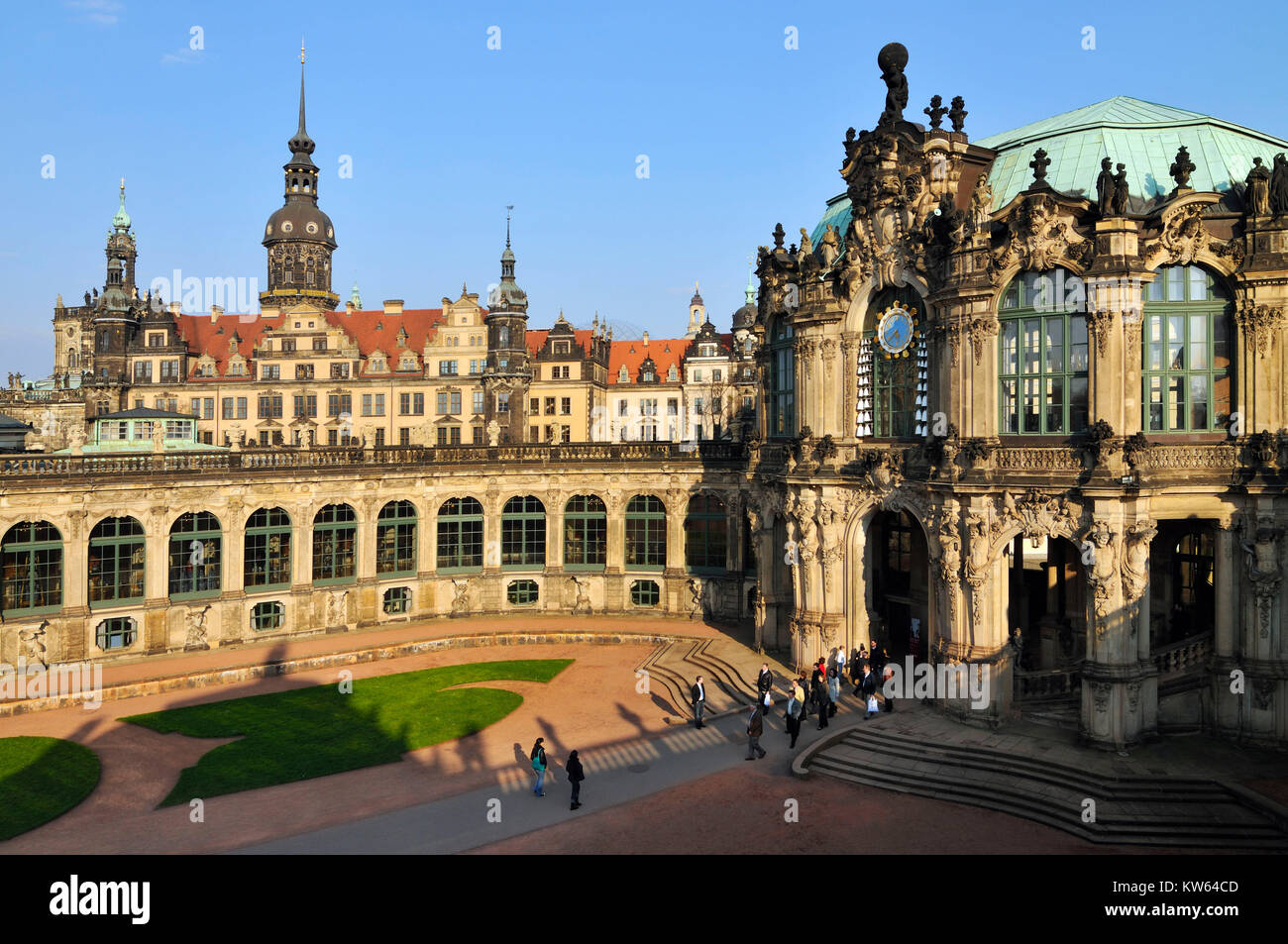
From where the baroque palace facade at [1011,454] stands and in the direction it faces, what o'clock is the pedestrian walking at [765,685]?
The pedestrian walking is roughly at 2 o'clock from the baroque palace facade.

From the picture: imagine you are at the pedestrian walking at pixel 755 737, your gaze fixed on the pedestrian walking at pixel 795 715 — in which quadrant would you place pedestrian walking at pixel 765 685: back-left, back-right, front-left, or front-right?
front-left

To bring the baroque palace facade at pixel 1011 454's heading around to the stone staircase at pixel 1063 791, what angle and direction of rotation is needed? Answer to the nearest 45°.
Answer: approximately 45° to its left

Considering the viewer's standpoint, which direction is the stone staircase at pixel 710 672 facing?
facing the viewer and to the left of the viewer

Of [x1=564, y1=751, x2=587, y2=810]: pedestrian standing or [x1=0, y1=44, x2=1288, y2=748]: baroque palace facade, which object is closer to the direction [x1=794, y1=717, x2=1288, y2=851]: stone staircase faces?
the pedestrian standing

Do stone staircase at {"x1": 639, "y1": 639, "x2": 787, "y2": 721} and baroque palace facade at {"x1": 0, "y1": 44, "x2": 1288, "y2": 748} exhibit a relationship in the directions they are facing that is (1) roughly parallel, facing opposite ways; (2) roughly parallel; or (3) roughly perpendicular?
roughly parallel

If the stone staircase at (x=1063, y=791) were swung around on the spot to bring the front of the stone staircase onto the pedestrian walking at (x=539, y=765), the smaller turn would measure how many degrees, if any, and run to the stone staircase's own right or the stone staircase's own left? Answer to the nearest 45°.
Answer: approximately 45° to the stone staircase's own right

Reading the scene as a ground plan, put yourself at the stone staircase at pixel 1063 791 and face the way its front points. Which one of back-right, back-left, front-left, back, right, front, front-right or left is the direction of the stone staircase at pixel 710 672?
right

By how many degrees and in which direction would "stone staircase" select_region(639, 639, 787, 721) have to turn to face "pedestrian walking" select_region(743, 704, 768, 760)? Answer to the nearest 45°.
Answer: approximately 45° to its left

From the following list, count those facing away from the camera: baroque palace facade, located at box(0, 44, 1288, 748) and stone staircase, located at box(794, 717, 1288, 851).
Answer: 0

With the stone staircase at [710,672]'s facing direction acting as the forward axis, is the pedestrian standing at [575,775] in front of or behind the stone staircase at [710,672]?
in front

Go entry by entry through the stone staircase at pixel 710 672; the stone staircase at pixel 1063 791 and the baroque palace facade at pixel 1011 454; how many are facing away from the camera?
0

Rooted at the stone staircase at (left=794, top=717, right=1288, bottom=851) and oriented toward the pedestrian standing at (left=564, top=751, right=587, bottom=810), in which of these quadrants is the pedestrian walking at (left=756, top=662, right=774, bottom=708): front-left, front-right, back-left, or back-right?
front-right
